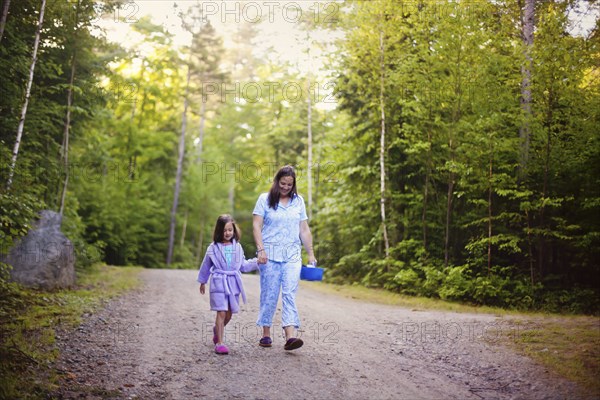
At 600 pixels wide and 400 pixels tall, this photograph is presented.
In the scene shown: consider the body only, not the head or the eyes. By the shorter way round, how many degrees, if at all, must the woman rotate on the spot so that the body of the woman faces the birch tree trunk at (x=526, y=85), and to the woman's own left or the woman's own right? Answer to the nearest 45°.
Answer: approximately 135° to the woman's own left

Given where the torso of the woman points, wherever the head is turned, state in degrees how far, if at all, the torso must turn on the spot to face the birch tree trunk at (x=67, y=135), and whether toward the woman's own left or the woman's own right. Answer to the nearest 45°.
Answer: approximately 135° to the woman's own right

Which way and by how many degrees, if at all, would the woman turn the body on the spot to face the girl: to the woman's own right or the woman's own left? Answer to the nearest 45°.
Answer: approximately 90° to the woman's own right

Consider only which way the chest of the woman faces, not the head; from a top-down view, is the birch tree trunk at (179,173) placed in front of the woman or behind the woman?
behind

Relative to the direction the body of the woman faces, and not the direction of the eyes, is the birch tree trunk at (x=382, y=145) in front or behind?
behind

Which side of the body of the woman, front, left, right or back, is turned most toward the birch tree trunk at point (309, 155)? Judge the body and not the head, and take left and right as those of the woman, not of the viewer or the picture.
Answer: back

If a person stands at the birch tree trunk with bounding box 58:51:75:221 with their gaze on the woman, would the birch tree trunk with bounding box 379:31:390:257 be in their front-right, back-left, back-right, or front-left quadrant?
front-left

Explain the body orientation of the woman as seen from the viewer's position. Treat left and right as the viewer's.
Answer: facing the viewer

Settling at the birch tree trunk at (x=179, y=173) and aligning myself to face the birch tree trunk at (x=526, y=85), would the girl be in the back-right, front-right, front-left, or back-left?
front-right

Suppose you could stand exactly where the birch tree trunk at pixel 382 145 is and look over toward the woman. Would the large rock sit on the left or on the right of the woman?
right
